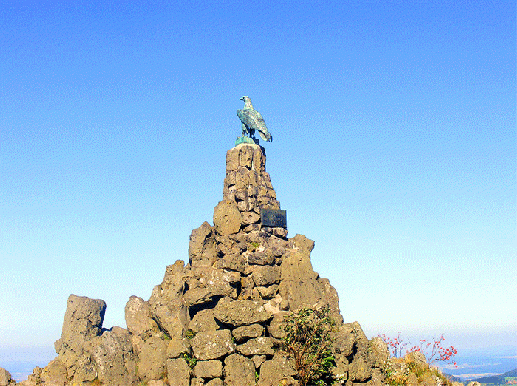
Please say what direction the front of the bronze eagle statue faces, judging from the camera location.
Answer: facing to the left of the viewer
